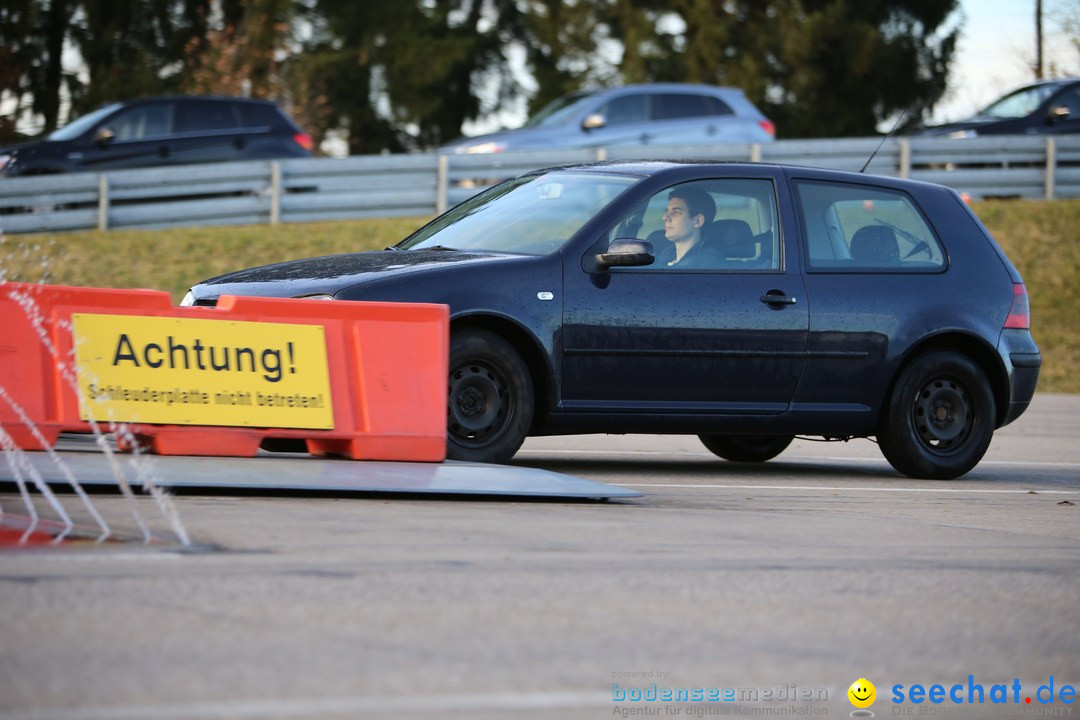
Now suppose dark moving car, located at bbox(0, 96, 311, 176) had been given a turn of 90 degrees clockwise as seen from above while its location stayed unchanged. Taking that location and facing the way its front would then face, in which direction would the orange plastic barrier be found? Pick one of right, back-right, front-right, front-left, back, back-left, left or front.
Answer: back

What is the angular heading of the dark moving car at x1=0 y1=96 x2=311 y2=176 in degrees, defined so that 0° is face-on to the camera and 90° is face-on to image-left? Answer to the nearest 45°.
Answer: approximately 90°

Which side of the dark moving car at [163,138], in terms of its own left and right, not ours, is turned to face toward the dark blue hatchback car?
left

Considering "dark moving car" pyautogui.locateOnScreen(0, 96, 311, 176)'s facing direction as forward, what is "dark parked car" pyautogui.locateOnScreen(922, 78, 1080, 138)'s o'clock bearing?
"dark parked car" pyautogui.locateOnScreen(922, 78, 1080, 138) is roughly at 6 o'clock from "dark moving car" pyautogui.locateOnScreen(0, 96, 311, 176).

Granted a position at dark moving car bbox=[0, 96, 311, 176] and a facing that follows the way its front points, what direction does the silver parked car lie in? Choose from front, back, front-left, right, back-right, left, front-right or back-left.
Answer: back

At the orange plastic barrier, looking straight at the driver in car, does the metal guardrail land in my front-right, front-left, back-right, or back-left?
front-left

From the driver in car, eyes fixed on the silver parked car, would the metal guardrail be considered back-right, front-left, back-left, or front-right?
front-left

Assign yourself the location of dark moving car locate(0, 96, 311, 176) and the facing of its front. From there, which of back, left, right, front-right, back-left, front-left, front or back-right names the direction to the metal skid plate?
left

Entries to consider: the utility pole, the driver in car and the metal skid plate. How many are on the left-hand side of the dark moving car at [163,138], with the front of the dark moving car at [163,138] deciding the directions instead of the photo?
2

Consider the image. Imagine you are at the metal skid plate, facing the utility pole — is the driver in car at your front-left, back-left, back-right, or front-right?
front-right

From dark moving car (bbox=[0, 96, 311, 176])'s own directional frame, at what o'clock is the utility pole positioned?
The utility pole is roughly at 5 o'clock from the dark moving car.
